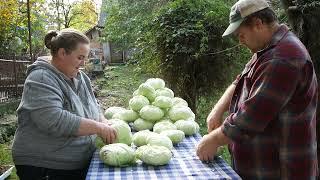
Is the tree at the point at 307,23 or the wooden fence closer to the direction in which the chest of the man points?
the wooden fence

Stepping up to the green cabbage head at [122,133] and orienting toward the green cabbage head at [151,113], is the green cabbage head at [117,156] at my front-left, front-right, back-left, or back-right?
back-right

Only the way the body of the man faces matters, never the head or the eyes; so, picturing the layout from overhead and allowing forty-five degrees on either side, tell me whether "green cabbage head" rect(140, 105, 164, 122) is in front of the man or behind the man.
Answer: in front

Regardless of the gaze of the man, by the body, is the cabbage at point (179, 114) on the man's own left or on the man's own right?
on the man's own right

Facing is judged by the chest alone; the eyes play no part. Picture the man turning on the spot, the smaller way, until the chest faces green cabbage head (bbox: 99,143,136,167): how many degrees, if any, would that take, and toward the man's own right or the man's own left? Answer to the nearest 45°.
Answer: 0° — they already face it

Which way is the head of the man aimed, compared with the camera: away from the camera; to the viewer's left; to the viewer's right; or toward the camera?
to the viewer's left

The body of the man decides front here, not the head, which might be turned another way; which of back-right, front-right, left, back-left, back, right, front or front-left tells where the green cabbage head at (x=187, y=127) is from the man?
front-right

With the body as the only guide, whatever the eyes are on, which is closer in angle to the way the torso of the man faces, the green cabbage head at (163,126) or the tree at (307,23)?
the green cabbage head

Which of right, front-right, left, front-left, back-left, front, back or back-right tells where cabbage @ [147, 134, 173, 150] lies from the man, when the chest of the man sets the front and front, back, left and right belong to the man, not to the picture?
front

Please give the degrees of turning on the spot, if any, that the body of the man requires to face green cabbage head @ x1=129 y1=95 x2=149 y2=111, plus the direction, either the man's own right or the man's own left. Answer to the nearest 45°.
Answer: approximately 45° to the man's own right

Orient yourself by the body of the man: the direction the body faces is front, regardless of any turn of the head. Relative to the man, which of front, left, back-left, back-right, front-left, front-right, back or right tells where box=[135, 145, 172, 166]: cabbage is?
front

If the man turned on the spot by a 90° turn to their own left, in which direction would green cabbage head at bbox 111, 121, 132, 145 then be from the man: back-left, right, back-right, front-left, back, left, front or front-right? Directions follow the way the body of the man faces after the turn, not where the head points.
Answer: right

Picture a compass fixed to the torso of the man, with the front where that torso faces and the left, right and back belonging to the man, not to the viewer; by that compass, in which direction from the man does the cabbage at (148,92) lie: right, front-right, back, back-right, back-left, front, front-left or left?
front-right

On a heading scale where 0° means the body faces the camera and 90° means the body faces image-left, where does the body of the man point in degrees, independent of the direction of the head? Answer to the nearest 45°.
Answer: approximately 90°

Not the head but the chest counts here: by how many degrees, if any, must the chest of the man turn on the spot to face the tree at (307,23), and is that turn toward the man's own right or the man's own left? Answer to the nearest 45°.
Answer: approximately 90° to the man's own right

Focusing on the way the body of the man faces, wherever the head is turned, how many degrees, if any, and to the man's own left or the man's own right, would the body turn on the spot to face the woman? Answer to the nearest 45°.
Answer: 0° — they already face them

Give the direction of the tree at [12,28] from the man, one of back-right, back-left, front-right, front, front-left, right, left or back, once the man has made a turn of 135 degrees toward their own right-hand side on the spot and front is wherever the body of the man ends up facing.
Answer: left

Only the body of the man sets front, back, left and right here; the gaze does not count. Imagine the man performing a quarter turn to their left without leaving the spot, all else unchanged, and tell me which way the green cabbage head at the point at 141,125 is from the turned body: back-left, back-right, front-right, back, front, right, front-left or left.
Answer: back-right

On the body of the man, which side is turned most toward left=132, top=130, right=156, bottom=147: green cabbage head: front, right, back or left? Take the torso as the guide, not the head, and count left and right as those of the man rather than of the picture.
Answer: front

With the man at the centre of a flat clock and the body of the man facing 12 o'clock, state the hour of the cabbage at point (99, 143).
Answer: The cabbage is roughly at 12 o'clock from the man.

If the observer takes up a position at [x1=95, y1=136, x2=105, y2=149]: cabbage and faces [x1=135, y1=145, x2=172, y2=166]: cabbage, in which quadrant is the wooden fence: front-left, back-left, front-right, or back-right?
back-left

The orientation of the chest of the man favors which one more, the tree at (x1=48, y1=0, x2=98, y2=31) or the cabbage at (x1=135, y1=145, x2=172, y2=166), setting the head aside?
the cabbage
